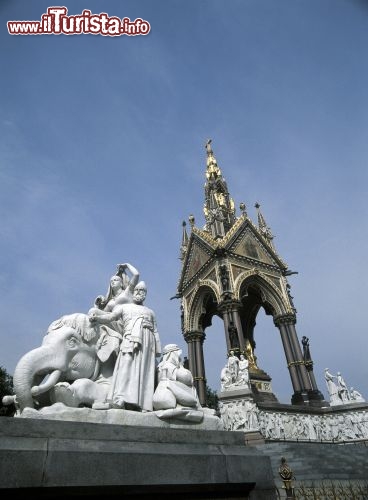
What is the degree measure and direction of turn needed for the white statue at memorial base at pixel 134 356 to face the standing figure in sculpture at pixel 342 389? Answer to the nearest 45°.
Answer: approximately 135° to its left

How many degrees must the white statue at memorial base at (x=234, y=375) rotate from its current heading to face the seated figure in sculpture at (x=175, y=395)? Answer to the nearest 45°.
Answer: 0° — it already faces it

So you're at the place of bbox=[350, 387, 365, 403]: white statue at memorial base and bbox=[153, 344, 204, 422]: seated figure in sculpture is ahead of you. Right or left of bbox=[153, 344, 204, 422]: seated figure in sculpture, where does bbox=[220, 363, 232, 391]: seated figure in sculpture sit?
right

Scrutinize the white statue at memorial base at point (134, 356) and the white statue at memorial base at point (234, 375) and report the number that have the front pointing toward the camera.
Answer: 2

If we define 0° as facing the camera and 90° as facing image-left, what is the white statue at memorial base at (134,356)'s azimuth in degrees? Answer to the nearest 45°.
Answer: approximately 0°

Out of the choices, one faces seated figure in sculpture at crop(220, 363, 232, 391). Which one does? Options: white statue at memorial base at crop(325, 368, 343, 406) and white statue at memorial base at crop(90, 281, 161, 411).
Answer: white statue at memorial base at crop(325, 368, 343, 406)
